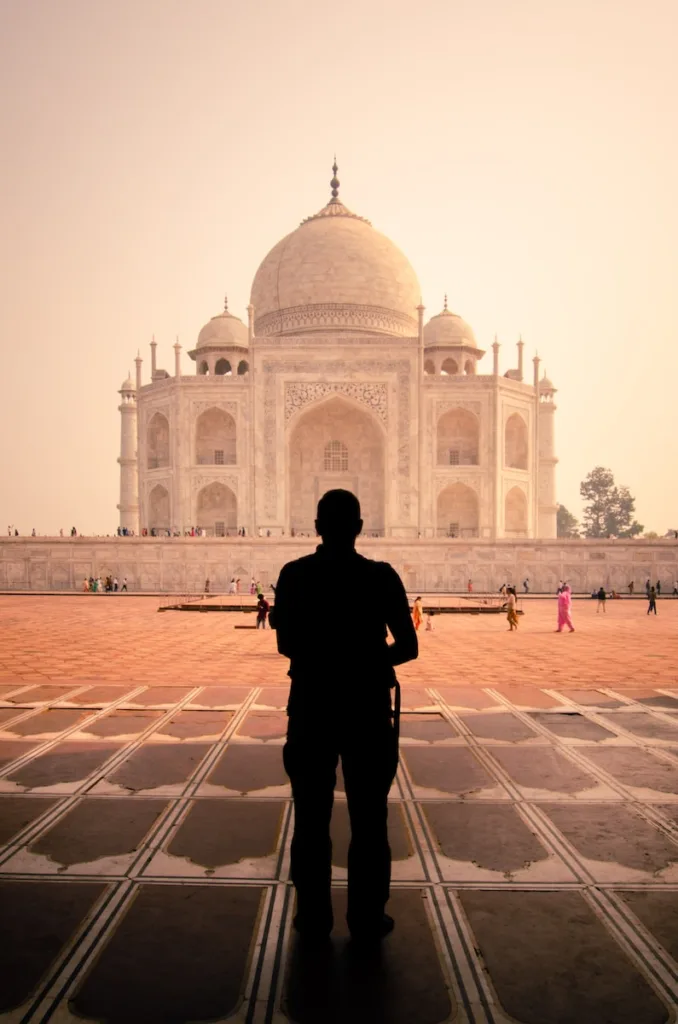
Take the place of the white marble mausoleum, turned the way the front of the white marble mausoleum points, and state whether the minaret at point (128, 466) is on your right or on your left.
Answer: on your right

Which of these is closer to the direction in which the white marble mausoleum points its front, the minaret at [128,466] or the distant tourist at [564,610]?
the distant tourist

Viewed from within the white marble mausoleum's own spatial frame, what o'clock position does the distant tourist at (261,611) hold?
The distant tourist is roughly at 12 o'clock from the white marble mausoleum.

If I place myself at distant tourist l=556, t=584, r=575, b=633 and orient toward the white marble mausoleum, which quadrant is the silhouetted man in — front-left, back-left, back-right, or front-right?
back-left

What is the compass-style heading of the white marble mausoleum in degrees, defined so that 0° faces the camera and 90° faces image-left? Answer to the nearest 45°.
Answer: approximately 0°

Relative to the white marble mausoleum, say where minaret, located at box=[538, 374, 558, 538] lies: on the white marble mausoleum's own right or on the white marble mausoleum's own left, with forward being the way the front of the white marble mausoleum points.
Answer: on the white marble mausoleum's own left

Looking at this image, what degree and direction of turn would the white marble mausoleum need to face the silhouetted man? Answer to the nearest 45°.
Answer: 0° — it already faces them

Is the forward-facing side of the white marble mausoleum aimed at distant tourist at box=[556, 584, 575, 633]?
yes
